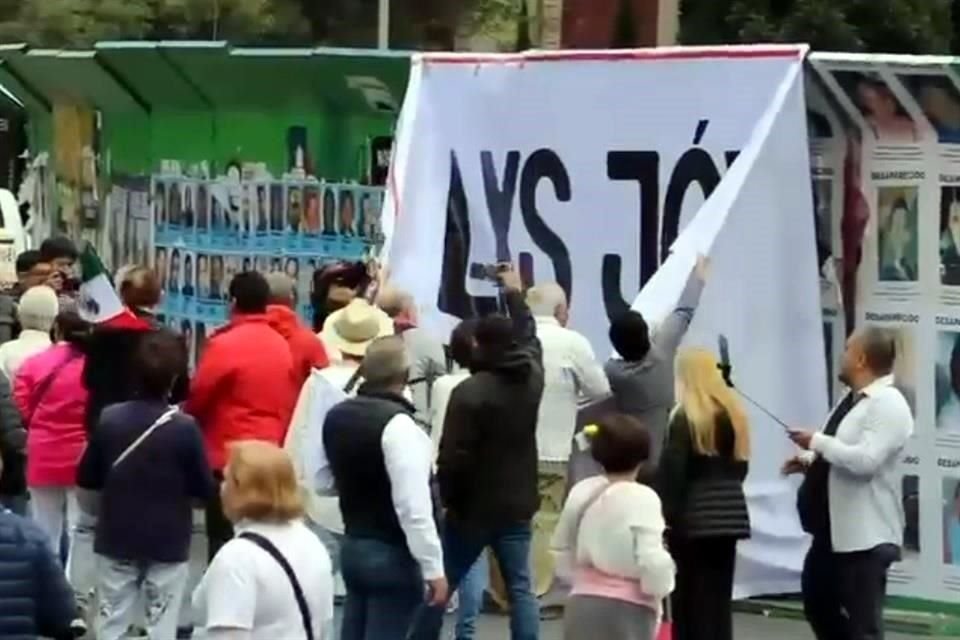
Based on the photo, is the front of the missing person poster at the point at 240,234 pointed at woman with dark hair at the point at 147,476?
yes

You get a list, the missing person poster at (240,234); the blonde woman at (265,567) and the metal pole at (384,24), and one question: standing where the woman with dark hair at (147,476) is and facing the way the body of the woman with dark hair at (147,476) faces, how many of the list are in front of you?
2

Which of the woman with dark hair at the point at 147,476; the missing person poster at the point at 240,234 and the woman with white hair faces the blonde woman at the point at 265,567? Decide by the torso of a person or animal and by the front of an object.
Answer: the missing person poster

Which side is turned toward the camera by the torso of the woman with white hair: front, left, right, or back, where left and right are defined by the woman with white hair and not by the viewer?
back

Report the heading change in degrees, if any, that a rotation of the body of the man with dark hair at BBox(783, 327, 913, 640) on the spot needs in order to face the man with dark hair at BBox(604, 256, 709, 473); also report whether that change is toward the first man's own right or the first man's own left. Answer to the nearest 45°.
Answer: approximately 45° to the first man's own right

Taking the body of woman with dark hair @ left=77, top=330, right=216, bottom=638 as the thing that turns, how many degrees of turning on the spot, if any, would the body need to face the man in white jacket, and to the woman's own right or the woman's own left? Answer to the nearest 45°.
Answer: approximately 45° to the woman's own right

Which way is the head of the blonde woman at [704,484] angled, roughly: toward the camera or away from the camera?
away from the camera

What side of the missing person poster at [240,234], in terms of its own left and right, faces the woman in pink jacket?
front

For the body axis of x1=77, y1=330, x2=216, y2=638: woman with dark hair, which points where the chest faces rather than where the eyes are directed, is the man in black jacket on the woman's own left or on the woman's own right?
on the woman's own right

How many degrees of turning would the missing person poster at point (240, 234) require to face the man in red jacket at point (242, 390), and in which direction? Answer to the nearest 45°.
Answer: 0° — it already faces them

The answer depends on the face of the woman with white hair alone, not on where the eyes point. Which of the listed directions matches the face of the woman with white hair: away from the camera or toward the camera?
away from the camera

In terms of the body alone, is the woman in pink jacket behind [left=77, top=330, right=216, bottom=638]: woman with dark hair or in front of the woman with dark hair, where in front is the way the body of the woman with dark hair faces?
in front
